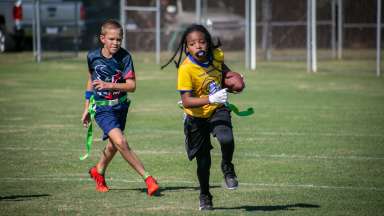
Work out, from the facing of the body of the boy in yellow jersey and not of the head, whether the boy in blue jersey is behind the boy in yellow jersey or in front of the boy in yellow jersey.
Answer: behind

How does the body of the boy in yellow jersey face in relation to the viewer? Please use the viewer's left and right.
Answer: facing the viewer and to the right of the viewer
